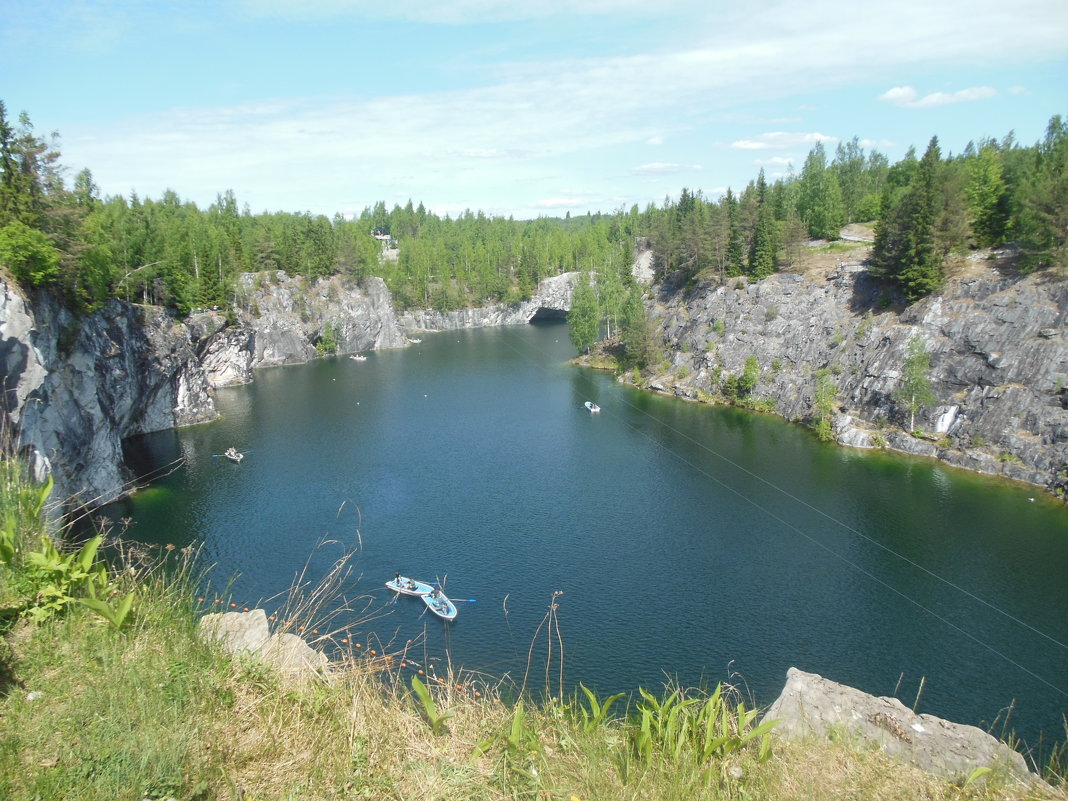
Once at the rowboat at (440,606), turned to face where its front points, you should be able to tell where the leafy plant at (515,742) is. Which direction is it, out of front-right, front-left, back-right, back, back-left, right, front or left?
front-right

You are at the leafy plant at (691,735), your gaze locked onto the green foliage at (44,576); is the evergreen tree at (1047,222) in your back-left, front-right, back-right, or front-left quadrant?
back-right

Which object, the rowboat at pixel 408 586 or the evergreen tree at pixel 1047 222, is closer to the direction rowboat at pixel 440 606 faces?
the evergreen tree

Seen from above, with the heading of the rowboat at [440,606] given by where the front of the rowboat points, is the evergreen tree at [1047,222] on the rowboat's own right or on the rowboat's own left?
on the rowboat's own left

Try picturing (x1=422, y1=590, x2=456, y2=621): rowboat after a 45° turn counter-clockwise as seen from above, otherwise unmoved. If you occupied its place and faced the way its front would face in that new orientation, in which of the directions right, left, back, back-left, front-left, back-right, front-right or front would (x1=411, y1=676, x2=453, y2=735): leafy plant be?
right

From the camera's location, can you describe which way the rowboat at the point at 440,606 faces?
facing the viewer and to the right of the viewer

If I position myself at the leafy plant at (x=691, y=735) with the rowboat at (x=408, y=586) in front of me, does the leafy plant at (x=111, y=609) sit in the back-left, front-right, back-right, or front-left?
front-left

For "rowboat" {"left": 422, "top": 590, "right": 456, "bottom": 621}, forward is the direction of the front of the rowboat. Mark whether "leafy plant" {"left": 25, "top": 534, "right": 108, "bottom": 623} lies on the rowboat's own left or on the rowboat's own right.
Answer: on the rowboat's own right

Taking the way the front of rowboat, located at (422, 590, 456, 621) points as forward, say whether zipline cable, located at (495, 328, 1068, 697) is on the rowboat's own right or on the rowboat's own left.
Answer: on the rowboat's own left
